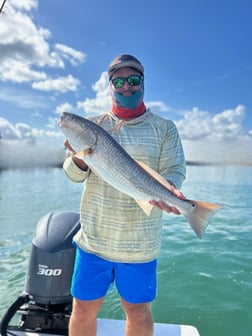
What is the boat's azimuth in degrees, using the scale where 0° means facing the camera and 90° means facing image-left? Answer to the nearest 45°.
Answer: approximately 0°

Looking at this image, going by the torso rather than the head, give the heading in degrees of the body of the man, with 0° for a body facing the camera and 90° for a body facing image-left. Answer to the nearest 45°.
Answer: approximately 0°
